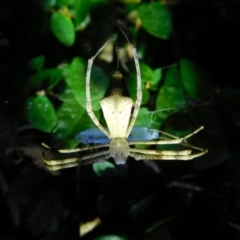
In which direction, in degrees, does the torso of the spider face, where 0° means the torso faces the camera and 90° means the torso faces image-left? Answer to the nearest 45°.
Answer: approximately 0°
